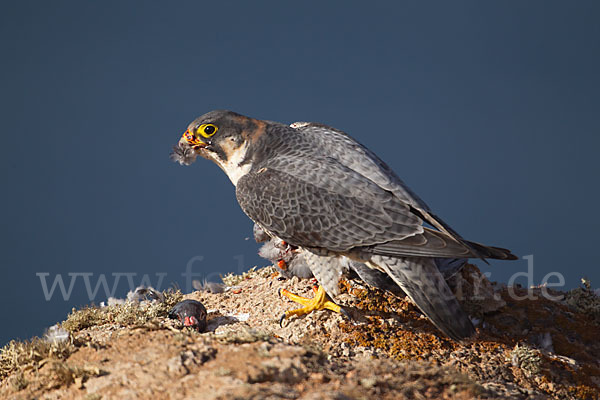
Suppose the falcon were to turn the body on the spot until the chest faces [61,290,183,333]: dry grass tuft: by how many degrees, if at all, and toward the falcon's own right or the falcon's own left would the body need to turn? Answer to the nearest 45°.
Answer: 0° — it already faces it

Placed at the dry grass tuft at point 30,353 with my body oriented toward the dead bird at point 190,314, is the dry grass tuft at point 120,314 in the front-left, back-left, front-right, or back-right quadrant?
front-left

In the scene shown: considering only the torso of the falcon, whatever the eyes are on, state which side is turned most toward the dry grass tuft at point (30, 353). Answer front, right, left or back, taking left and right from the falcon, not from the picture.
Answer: front

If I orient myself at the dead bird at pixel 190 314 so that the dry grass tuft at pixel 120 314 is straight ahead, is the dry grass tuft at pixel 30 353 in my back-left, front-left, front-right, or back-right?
front-left

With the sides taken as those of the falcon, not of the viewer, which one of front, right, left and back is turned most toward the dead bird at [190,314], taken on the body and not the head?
front

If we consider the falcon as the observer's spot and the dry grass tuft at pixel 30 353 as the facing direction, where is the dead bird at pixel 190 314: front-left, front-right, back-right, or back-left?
front-right

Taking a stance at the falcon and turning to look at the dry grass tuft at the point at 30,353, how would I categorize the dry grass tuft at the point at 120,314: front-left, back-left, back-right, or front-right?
front-right

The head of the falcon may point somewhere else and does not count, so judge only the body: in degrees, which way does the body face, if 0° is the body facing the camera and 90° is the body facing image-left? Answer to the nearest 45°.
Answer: approximately 90°
